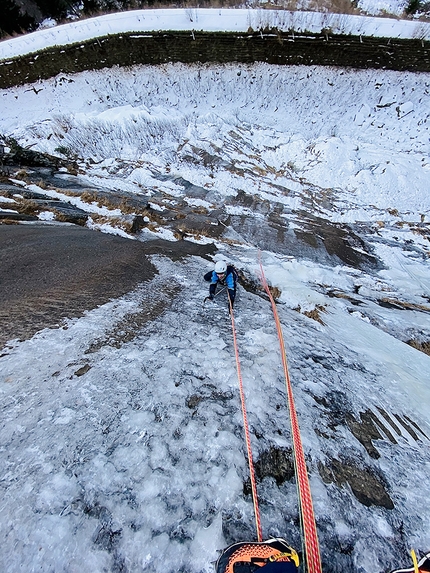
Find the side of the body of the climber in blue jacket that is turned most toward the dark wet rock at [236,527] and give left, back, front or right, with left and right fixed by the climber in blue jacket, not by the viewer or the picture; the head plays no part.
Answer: front

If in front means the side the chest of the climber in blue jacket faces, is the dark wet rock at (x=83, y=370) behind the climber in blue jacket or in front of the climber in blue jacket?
in front

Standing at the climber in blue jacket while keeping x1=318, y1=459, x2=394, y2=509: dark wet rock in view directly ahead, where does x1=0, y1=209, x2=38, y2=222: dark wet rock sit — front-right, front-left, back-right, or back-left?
back-right

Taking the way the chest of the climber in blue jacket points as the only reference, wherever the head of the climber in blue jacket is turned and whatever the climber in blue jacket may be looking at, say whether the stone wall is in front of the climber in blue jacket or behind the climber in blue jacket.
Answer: behind

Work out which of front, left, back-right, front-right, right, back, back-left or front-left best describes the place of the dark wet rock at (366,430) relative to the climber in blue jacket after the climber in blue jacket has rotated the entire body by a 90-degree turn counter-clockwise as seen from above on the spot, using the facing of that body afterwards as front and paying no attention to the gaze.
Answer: front-right

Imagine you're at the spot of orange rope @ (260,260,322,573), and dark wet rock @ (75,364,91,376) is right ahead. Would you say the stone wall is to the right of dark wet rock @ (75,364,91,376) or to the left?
right

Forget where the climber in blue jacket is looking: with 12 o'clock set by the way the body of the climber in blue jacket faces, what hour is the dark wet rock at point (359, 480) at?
The dark wet rock is roughly at 11 o'clock from the climber in blue jacket.

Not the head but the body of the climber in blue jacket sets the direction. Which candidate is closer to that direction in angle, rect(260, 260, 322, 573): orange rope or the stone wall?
the orange rope

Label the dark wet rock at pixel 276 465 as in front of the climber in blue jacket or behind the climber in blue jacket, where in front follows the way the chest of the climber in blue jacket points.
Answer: in front

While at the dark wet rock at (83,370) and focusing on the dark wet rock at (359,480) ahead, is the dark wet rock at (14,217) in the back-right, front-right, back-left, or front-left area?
back-left

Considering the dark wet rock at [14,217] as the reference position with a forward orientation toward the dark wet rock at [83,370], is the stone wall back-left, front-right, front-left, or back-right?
back-left

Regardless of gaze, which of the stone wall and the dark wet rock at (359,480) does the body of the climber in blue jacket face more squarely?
the dark wet rock

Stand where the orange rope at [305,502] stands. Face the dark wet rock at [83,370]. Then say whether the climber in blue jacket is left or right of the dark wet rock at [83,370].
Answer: right

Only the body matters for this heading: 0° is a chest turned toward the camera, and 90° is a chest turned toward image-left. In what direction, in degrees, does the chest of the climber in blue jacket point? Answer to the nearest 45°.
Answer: approximately 0°
